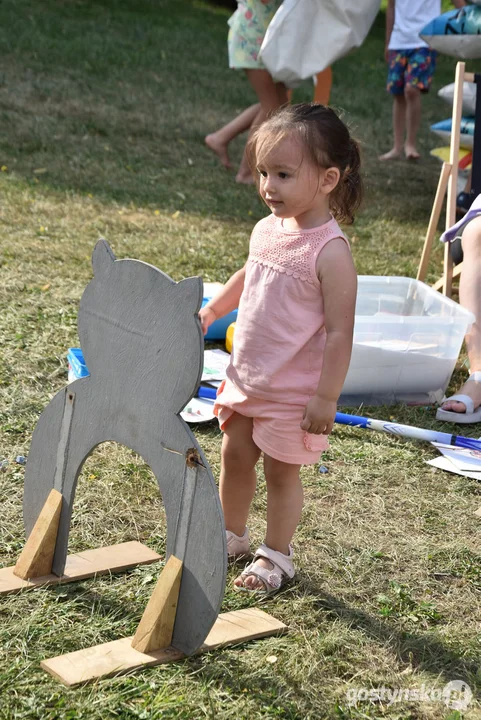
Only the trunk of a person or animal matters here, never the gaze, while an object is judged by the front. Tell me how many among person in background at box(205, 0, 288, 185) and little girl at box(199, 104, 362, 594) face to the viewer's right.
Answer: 1

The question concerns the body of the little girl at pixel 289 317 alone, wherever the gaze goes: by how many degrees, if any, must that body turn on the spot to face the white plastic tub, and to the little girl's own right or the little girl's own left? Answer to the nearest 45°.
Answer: approximately 135° to the little girl's own right

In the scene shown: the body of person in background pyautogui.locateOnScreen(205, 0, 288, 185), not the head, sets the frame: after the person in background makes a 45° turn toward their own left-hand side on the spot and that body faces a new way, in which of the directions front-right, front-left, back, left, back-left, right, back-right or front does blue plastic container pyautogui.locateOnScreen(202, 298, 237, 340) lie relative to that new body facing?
back-right

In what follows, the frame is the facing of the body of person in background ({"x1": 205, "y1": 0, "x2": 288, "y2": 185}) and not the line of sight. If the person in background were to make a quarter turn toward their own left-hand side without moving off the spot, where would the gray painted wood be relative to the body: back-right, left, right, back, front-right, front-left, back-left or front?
back

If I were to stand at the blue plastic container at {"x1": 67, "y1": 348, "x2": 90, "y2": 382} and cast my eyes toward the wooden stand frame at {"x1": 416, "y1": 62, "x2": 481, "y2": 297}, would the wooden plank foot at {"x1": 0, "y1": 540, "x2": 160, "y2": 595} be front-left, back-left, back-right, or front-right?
back-right

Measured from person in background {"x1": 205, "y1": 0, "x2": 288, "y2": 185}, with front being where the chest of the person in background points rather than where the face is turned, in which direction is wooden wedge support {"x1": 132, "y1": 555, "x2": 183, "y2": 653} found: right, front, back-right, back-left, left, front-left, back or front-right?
right

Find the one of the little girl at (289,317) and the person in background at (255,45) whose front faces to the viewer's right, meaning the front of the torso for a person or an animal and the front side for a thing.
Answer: the person in background

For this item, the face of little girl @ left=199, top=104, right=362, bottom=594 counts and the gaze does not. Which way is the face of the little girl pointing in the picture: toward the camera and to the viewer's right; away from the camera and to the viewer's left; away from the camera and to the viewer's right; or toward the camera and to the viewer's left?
toward the camera and to the viewer's left

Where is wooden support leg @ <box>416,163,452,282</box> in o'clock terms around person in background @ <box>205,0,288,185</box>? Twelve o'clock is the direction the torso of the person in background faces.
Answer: The wooden support leg is roughly at 2 o'clock from the person in background.

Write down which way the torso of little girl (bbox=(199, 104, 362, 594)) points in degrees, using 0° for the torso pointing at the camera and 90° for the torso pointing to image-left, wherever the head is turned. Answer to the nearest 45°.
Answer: approximately 45°

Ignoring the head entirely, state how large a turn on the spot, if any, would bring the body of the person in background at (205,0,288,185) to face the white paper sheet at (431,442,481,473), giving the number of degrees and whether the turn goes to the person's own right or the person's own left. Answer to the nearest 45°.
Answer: approximately 90° to the person's own right

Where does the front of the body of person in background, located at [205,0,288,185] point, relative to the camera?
to the viewer's right
